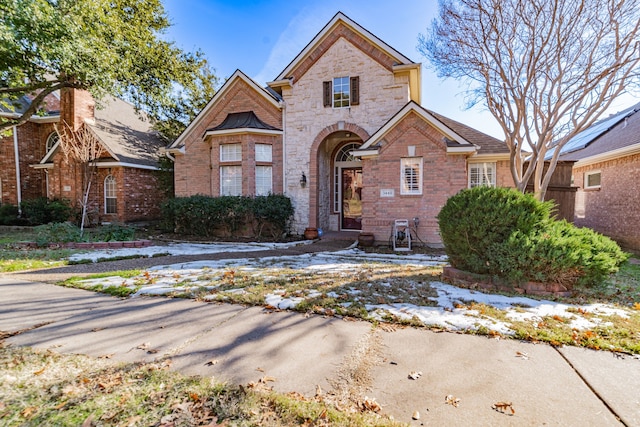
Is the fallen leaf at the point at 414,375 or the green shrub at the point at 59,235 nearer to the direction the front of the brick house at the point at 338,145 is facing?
the fallen leaf

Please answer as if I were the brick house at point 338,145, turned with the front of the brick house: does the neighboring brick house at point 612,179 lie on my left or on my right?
on my left

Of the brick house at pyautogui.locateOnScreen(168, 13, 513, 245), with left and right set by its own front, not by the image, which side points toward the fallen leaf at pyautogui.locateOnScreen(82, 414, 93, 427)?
front

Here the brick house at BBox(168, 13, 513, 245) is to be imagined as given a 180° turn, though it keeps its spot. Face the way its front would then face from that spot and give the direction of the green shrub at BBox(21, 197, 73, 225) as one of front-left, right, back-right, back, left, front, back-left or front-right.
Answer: left

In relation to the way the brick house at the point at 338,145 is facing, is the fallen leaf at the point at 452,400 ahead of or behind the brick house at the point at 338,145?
ahead

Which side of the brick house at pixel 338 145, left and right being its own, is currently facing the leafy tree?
right

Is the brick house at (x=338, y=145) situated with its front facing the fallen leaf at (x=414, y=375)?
yes

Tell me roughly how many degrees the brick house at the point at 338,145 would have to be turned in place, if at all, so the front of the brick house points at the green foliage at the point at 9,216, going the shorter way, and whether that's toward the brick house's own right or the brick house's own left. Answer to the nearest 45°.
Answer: approximately 90° to the brick house's own right

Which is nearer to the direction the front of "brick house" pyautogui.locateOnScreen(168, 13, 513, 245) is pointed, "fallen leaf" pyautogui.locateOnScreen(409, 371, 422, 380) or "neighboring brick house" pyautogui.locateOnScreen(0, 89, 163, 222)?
the fallen leaf

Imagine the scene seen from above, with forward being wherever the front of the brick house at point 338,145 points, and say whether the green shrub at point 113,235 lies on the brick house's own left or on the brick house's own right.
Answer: on the brick house's own right

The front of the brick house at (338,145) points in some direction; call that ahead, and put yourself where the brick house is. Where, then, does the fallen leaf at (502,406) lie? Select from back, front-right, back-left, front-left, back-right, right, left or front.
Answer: front

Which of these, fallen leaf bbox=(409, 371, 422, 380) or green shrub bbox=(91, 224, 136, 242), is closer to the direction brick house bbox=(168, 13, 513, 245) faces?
the fallen leaf

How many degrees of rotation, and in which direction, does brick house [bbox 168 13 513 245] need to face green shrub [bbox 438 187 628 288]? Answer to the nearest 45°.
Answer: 0° — it already faces it

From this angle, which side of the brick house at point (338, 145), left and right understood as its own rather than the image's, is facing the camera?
front

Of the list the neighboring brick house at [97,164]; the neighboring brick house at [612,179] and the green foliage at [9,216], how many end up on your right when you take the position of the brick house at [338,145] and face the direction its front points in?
2

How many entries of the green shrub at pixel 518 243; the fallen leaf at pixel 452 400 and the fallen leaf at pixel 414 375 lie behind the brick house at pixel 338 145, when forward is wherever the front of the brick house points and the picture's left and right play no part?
0
